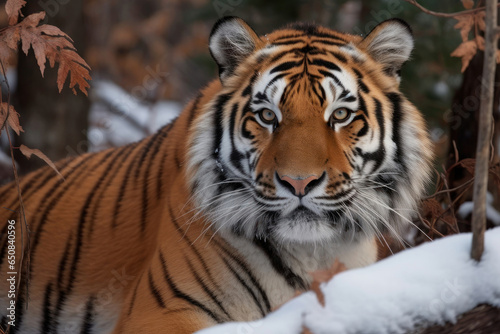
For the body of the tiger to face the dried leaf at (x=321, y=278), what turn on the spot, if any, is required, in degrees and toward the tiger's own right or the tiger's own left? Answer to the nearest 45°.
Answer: approximately 45° to the tiger's own right

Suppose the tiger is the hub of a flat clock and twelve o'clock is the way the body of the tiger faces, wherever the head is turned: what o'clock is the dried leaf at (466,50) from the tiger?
The dried leaf is roughly at 10 o'clock from the tiger.

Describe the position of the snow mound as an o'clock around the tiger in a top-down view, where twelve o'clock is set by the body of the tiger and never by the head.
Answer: The snow mound is roughly at 1 o'clock from the tiger.

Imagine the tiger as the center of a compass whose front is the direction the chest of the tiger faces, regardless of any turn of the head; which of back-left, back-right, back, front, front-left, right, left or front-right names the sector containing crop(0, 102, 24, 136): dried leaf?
back-right

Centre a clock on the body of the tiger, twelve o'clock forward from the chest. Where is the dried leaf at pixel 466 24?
The dried leaf is roughly at 10 o'clock from the tiger.

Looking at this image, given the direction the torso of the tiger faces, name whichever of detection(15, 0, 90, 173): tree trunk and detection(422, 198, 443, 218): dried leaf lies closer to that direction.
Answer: the dried leaf

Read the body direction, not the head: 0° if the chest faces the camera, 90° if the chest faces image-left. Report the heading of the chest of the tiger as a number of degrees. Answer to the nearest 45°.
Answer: approximately 315°
